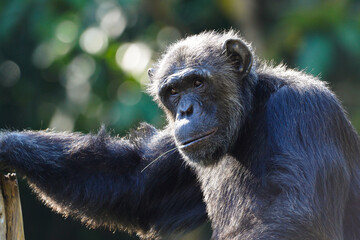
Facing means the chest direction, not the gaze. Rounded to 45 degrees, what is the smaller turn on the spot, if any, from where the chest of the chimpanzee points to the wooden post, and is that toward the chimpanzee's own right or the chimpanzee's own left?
approximately 45° to the chimpanzee's own right

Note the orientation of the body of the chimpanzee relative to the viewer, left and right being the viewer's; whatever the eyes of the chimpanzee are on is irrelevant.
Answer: facing the viewer and to the left of the viewer
